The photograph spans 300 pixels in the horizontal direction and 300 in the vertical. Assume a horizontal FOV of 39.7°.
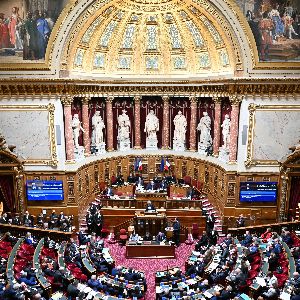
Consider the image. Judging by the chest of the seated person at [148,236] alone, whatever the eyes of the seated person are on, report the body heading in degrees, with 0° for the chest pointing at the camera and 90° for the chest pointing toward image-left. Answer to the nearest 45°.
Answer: approximately 0°

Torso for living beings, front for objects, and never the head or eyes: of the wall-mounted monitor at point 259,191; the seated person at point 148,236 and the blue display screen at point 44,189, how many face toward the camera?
3

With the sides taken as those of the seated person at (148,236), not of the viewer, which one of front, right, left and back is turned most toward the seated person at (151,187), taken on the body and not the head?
back

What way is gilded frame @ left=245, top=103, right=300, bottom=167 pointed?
toward the camera

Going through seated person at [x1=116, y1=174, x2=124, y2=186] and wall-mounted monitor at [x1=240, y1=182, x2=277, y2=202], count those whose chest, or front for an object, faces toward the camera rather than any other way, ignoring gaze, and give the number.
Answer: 2

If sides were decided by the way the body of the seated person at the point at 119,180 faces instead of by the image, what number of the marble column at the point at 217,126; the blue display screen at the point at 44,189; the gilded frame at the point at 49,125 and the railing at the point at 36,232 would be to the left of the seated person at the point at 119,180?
1

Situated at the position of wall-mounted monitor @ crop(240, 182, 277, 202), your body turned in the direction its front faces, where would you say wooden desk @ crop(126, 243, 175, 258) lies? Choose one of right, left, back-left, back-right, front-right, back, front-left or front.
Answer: front-right

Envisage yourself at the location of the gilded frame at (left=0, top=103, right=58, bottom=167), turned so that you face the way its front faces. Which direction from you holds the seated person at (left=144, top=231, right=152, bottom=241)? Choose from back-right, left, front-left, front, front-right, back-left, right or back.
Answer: front-left

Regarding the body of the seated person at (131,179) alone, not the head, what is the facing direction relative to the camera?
toward the camera

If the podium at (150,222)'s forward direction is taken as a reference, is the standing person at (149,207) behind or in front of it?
behind

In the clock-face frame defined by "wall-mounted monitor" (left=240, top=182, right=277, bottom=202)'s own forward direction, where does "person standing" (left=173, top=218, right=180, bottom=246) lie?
The person standing is roughly at 2 o'clock from the wall-mounted monitor.

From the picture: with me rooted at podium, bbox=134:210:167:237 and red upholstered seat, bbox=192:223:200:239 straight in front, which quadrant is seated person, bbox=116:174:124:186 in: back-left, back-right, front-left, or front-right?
back-left

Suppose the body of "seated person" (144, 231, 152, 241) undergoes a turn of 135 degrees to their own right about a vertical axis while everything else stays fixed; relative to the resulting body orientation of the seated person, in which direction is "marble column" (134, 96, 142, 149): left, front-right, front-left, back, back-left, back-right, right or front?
front-right

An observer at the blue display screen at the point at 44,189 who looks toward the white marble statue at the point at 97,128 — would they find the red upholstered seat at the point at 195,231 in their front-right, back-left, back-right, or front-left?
front-right

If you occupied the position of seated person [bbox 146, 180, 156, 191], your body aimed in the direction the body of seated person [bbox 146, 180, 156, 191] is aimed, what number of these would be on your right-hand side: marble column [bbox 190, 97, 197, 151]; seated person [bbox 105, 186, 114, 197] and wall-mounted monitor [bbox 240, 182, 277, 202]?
1

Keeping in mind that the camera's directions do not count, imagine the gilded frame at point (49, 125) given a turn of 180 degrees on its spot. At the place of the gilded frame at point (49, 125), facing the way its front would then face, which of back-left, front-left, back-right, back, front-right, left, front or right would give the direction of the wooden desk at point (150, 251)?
back-right

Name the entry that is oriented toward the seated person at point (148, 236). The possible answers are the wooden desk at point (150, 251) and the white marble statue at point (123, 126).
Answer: the white marble statue

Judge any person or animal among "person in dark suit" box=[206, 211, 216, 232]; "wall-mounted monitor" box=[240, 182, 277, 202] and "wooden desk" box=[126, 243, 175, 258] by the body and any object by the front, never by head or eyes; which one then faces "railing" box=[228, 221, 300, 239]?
the wall-mounted monitor
